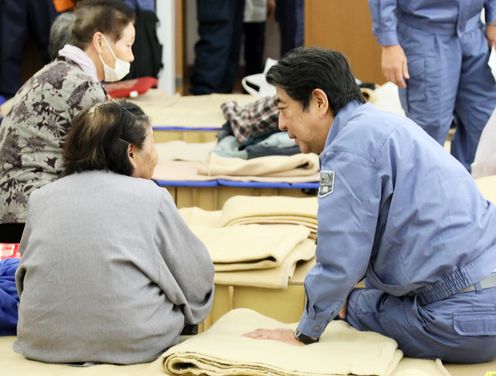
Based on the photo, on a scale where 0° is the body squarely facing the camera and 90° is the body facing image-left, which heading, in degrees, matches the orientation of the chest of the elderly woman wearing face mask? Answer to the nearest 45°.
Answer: approximately 270°

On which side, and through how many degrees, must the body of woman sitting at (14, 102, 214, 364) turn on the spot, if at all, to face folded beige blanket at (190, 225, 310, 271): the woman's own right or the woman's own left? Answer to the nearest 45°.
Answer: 0° — they already face it

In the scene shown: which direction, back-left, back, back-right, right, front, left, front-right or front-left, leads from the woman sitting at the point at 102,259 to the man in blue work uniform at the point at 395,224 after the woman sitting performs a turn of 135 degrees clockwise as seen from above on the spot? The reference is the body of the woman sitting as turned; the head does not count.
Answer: left

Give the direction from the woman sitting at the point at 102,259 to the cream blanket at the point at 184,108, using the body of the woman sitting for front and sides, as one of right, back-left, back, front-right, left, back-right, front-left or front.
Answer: front-left

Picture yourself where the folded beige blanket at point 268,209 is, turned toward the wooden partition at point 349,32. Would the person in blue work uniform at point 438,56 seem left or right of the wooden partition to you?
right

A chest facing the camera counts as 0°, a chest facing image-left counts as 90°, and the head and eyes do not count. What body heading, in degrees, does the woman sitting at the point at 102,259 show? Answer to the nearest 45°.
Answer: approximately 225°

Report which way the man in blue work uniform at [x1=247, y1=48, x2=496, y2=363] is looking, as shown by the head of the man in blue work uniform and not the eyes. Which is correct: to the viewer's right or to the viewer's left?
to the viewer's left

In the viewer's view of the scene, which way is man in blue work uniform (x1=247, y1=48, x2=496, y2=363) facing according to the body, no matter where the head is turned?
to the viewer's left

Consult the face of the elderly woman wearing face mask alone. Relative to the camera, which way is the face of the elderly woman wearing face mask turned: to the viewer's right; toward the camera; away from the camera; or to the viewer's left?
to the viewer's right

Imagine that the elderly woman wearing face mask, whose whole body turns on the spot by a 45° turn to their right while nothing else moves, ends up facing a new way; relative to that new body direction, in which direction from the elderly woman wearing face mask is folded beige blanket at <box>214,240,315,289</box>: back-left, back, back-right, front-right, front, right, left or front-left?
front

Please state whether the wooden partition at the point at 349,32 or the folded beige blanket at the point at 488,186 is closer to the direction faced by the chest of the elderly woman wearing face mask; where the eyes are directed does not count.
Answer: the folded beige blanket

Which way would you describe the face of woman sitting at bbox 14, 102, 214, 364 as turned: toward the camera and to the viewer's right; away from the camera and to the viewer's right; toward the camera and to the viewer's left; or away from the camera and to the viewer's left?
away from the camera and to the viewer's right

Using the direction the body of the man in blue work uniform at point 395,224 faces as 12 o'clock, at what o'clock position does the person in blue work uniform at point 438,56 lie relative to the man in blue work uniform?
The person in blue work uniform is roughly at 3 o'clock from the man in blue work uniform.
